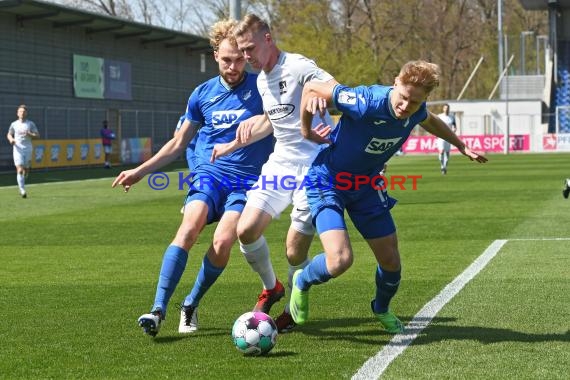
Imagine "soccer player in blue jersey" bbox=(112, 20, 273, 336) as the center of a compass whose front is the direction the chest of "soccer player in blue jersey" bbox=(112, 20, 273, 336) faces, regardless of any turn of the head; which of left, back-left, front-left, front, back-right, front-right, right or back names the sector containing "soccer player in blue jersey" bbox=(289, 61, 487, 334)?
front-left

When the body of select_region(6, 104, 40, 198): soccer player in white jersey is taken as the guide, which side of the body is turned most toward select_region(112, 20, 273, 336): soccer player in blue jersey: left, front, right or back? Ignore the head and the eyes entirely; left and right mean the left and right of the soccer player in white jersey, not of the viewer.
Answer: front

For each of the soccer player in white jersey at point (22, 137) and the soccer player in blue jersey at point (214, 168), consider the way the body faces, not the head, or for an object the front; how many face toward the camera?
2

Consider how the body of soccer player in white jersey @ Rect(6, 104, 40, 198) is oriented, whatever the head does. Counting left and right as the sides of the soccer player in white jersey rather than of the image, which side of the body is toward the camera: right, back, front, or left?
front

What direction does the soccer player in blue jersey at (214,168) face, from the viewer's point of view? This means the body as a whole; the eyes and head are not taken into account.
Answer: toward the camera

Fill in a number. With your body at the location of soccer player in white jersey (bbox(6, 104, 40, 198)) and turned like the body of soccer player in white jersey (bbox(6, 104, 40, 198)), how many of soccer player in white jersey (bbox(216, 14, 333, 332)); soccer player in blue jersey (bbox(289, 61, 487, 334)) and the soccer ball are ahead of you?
3

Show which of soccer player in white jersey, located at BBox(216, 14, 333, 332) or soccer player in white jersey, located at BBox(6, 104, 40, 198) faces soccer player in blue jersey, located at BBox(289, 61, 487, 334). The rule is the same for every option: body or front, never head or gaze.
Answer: soccer player in white jersey, located at BBox(6, 104, 40, 198)

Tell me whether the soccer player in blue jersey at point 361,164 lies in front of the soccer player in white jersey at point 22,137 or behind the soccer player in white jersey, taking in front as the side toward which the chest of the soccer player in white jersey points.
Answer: in front

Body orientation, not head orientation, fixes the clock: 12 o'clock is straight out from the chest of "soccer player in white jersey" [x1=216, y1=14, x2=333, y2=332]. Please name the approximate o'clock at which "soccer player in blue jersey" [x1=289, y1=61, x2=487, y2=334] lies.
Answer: The soccer player in blue jersey is roughly at 9 o'clock from the soccer player in white jersey.

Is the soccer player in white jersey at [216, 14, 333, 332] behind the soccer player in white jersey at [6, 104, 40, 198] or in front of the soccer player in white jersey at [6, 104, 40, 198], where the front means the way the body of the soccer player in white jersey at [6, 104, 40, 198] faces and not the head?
in front

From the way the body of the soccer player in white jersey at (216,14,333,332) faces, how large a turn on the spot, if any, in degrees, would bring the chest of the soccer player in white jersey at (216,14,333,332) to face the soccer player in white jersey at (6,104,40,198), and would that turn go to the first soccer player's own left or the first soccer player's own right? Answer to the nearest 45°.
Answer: approximately 135° to the first soccer player's own right

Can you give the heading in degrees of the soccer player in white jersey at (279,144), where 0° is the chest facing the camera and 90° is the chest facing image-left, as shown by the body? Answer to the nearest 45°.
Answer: approximately 45°

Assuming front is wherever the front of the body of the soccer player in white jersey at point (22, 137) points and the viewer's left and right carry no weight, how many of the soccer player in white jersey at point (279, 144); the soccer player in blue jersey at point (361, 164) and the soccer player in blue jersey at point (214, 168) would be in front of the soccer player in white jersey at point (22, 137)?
3
